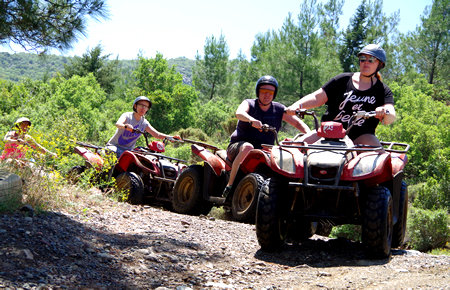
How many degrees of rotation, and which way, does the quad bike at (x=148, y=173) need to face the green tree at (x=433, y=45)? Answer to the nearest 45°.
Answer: approximately 90° to its left

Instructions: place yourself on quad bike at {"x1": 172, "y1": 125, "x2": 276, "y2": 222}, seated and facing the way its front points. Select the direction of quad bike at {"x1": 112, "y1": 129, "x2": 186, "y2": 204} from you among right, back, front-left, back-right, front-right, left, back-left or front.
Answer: back

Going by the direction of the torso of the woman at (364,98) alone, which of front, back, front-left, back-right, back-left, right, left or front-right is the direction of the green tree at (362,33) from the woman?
back

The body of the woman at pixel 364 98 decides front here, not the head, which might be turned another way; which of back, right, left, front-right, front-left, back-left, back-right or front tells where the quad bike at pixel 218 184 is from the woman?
back-right

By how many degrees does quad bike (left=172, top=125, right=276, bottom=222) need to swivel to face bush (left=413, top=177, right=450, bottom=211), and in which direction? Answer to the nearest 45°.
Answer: approximately 90° to its left

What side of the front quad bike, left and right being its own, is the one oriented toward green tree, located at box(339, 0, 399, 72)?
back

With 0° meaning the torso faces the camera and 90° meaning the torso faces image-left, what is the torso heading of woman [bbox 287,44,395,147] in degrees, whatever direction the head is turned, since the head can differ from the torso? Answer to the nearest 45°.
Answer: approximately 0°

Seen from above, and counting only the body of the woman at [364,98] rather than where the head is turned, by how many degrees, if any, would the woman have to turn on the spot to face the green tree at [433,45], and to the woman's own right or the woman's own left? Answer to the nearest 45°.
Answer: approximately 180°

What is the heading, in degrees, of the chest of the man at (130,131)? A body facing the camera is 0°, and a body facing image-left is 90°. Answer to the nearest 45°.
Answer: approximately 315°

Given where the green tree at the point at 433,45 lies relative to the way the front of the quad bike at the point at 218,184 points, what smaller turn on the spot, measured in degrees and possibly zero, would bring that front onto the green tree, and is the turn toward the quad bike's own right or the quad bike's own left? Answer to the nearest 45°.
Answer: approximately 90° to the quad bike's own left

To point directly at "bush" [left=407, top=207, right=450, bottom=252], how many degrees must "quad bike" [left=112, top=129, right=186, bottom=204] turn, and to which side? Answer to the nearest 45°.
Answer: approximately 45° to its left

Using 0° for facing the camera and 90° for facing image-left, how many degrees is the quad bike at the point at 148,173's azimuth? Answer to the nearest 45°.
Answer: approximately 315°
